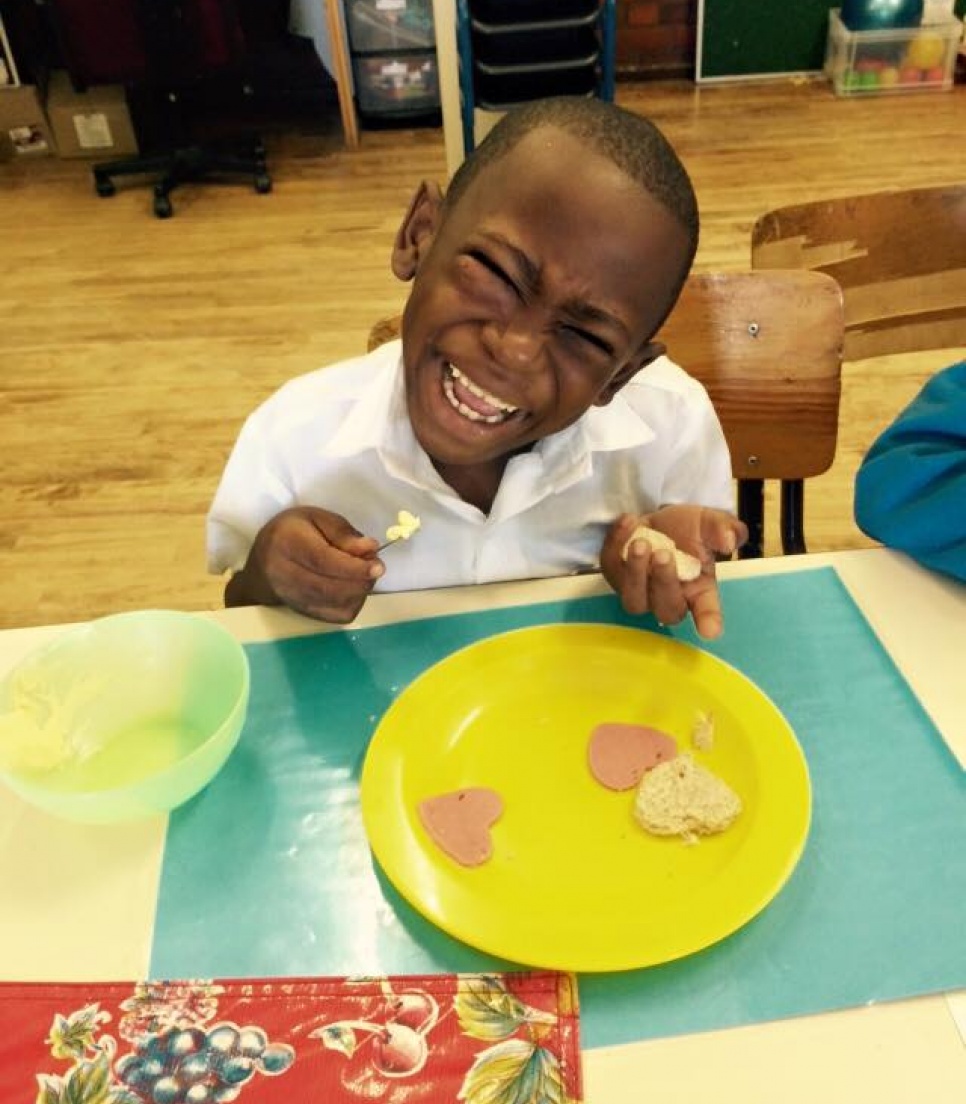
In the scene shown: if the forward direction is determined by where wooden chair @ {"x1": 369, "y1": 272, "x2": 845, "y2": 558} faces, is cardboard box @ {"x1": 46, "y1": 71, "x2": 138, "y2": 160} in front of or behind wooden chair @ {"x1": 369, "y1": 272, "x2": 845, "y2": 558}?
behind

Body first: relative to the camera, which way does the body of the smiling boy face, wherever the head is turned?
toward the camera

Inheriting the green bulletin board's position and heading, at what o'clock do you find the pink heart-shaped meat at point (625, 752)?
The pink heart-shaped meat is roughly at 12 o'clock from the green bulletin board.

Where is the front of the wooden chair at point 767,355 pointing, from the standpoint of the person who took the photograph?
facing the viewer

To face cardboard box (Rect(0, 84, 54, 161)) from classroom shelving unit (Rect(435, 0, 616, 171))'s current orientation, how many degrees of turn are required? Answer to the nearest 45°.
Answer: approximately 90° to its right

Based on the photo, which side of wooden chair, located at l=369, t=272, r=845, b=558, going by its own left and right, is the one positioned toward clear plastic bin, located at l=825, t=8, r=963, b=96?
back

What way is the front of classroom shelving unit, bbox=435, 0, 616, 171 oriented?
toward the camera

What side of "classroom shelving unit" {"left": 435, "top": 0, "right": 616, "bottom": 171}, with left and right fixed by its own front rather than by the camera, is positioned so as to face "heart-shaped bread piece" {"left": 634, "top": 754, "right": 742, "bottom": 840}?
front

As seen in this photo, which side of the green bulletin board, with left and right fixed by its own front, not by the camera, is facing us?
front

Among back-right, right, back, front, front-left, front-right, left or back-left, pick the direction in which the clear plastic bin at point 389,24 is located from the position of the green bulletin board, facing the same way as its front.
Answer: front-right

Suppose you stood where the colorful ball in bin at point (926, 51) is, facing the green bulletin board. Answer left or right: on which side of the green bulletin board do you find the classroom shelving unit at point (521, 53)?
left

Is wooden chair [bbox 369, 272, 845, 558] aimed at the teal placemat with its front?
yes
